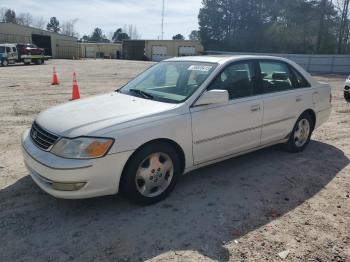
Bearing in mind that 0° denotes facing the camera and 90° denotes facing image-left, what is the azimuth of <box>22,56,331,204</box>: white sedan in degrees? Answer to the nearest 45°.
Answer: approximately 45°

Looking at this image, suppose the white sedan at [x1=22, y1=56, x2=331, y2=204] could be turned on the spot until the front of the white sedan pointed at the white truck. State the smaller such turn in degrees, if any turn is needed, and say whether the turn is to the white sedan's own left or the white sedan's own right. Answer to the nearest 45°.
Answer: approximately 90° to the white sedan's own right

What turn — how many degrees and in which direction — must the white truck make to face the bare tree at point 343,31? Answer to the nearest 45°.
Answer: approximately 180°

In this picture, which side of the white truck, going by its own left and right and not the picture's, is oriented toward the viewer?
left

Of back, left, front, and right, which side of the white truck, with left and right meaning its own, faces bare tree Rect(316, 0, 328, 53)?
back

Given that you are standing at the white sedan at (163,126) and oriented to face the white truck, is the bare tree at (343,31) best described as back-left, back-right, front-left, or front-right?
front-right

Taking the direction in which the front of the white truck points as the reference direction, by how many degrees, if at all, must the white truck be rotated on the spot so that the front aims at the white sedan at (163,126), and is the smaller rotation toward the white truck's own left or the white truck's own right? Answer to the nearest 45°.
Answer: approximately 90° to the white truck's own left

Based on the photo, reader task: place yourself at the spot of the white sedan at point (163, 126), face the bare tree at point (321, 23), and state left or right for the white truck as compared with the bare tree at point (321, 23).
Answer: left

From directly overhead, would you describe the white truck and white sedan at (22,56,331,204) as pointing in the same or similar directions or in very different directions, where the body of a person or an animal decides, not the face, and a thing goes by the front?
same or similar directions

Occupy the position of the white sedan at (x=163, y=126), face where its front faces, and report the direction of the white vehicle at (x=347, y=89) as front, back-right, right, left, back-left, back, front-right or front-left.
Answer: back

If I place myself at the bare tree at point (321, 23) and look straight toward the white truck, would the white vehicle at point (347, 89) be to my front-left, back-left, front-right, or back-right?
front-left

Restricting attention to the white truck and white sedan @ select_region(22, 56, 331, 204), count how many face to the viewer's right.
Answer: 0
